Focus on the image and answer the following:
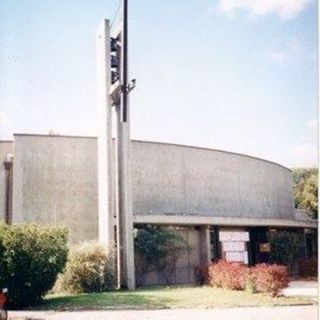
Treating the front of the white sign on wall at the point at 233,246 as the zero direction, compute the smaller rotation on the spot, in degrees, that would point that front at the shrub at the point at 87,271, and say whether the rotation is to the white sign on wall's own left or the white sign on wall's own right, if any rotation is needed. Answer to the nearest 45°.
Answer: approximately 45° to the white sign on wall's own right

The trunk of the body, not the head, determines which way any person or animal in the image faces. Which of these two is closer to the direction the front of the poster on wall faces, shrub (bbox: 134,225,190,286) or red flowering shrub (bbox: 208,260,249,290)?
the red flowering shrub

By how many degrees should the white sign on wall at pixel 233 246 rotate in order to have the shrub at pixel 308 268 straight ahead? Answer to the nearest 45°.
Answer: approximately 135° to its left

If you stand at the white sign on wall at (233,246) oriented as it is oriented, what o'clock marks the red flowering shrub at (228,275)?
The red flowering shrub is roughly at 12 o'clock from the white sign on wall.

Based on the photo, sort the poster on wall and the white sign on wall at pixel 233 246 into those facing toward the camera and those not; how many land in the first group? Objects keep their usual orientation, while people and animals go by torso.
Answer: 2
